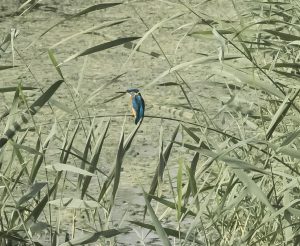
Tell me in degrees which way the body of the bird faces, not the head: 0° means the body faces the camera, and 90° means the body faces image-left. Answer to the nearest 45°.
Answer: approximately 90°
